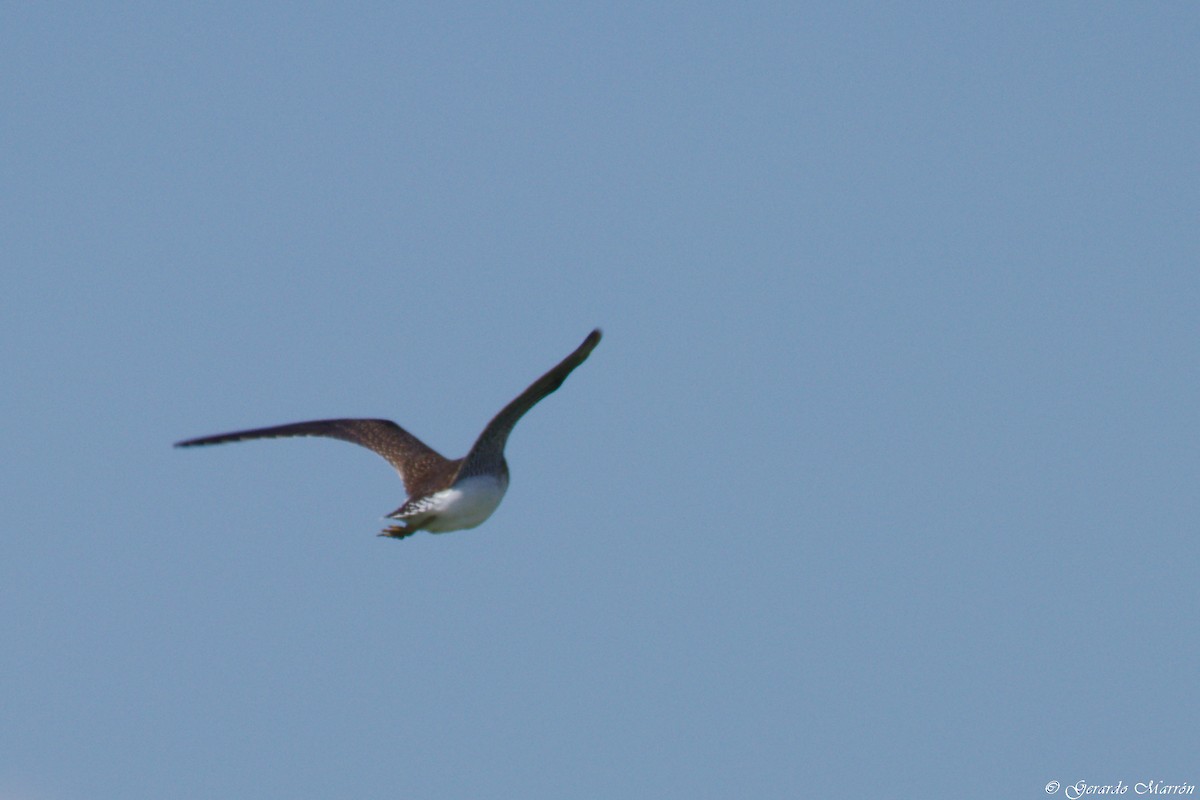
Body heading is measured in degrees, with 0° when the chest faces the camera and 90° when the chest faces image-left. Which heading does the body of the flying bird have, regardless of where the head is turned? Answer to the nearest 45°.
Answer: approximately 225°
